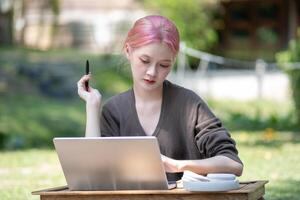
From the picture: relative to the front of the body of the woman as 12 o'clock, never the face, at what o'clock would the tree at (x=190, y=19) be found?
The tree is roughly at 6 o'clock from the woman.

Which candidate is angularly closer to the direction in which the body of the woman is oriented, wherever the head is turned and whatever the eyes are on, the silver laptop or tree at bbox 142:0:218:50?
the silver laptop

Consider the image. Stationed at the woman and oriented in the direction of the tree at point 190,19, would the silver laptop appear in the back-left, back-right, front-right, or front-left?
back-left
